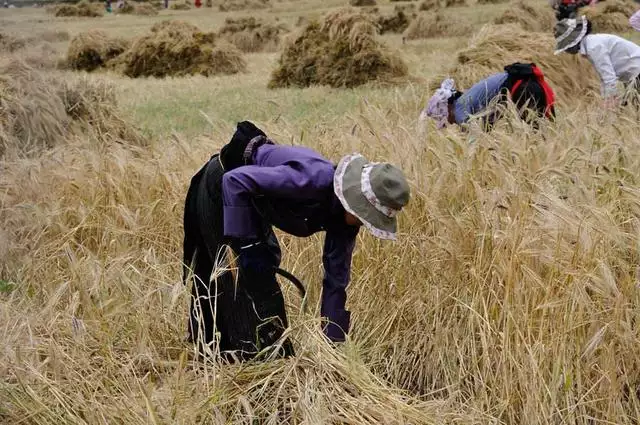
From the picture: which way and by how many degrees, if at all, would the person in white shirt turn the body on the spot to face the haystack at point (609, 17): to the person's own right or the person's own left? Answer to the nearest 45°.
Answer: approximately 90° to the person's own right

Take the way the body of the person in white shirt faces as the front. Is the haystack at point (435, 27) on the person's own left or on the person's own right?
on the person's own right

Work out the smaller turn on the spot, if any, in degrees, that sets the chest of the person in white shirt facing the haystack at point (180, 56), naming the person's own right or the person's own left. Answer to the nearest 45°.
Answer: approximately 45° to the person's own right

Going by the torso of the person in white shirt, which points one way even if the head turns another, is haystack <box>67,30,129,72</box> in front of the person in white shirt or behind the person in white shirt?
in front

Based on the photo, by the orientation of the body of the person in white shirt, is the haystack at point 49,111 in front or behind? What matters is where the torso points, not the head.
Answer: in front

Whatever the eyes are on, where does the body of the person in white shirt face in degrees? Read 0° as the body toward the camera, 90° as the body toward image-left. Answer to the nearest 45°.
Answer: approximately 90°
